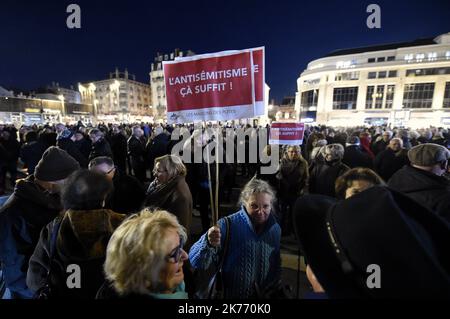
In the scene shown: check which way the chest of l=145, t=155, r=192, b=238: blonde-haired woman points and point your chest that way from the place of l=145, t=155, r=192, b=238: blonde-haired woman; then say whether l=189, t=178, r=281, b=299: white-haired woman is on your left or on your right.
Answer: on your left

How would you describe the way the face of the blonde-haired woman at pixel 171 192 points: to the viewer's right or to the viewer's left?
to the viewer's left

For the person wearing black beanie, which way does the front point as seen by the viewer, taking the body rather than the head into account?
to the viewer's right

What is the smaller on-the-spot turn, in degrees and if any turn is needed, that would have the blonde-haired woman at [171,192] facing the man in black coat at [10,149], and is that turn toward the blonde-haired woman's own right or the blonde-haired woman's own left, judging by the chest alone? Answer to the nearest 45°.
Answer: approximately 45° to the blonde-haired woman's own right
